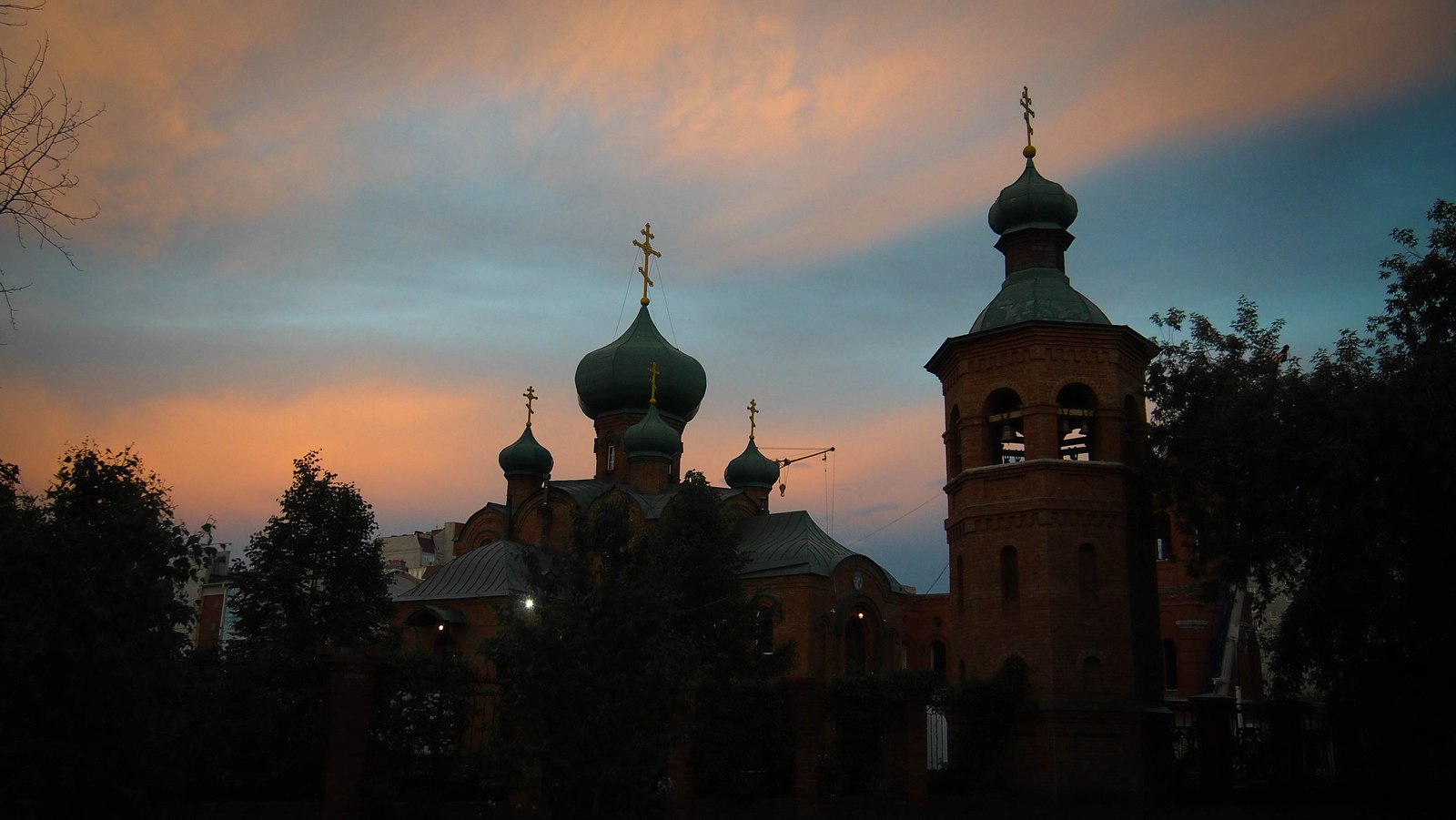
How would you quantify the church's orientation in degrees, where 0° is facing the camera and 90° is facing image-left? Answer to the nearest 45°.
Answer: approximately 315°

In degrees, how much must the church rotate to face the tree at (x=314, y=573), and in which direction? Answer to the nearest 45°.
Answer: approximately 135° to its right

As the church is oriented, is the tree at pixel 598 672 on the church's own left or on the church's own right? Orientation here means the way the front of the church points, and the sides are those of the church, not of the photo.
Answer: on the church's own right

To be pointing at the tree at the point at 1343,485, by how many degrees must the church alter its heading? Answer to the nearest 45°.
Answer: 0° — it already faces it

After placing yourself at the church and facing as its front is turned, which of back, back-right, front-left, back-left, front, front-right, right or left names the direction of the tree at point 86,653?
right
